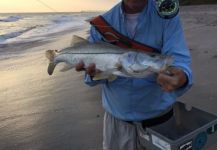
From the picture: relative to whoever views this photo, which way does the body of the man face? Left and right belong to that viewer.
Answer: facing the viewer
